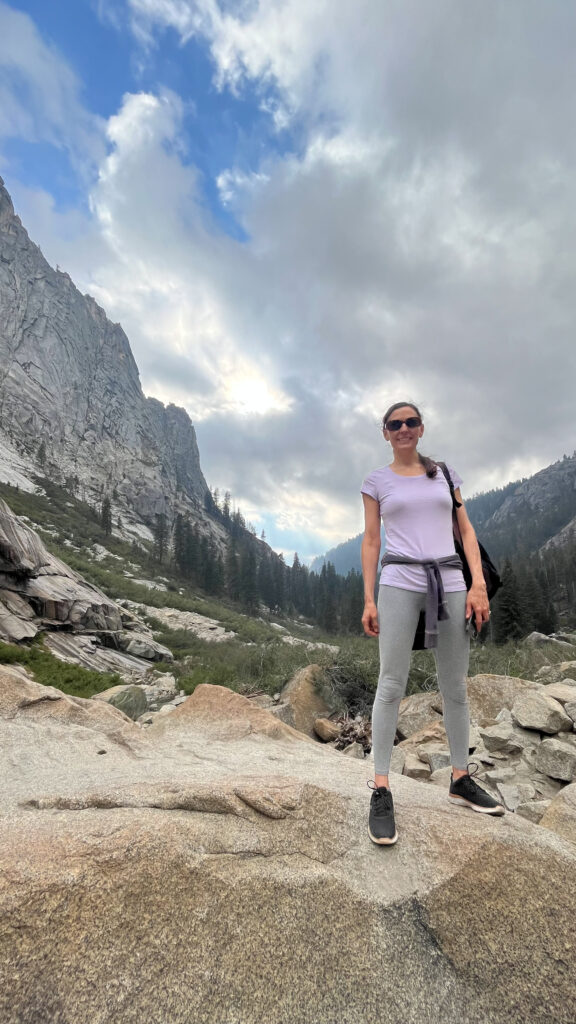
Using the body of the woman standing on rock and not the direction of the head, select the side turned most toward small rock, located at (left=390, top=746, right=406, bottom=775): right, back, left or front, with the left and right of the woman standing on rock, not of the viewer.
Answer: back

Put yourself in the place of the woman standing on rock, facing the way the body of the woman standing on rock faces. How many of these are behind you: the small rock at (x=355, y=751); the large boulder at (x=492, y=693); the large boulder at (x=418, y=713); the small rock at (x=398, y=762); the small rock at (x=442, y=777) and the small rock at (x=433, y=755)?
6

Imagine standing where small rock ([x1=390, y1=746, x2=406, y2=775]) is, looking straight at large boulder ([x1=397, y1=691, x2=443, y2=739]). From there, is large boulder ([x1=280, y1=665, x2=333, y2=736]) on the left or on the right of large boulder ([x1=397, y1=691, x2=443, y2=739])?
left

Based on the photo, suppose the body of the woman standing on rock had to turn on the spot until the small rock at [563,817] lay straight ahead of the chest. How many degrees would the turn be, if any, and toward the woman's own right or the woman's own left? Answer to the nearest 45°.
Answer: approximately 135° to the woman's own left

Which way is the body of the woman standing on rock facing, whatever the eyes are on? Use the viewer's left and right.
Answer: facing the viewer

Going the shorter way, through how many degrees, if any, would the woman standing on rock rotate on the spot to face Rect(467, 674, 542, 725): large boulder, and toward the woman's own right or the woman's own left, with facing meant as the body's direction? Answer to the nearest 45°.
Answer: approximately 180°

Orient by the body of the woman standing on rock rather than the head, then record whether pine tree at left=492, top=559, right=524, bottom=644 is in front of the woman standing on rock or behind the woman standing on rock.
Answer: behind

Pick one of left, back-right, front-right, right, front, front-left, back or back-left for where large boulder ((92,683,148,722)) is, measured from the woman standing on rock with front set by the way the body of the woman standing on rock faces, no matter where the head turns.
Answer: back-right

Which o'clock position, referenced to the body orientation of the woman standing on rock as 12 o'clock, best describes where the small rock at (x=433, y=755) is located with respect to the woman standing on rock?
The small rock is roughly at 6 o'clock from the woman standing on rock.

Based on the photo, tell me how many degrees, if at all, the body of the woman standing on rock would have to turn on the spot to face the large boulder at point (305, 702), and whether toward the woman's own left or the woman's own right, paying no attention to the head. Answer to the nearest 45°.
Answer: approximately 180°

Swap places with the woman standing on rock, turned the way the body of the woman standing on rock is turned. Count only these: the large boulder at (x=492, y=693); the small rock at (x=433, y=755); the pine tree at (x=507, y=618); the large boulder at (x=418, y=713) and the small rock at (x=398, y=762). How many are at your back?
5

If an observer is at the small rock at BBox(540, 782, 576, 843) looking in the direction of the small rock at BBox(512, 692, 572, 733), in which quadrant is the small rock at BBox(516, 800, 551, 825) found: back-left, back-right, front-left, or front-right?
front-left

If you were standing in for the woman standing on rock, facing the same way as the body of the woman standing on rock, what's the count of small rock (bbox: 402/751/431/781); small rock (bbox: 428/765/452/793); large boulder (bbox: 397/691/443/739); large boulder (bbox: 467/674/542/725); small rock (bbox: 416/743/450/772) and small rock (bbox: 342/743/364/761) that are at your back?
6

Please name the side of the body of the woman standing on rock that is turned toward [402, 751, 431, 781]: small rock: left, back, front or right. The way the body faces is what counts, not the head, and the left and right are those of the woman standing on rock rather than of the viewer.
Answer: back
